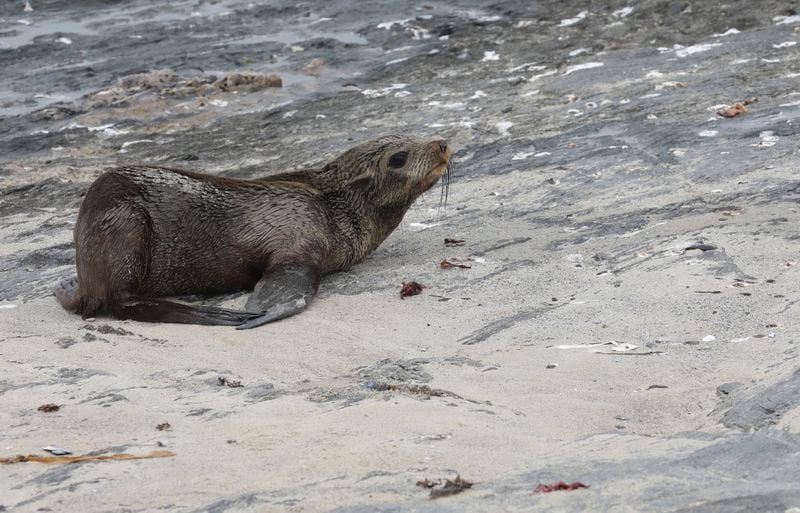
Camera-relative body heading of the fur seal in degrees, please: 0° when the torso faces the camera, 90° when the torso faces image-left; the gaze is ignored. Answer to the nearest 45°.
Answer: approximately 270°
